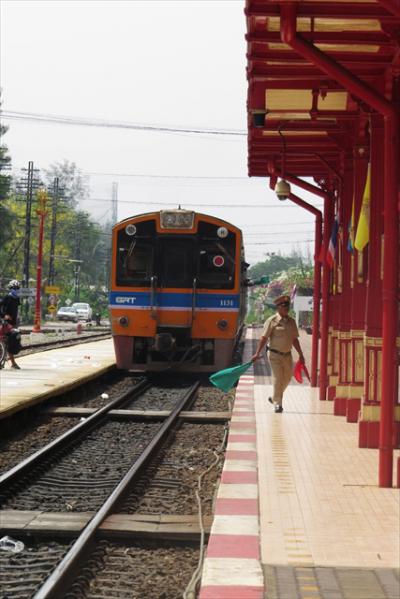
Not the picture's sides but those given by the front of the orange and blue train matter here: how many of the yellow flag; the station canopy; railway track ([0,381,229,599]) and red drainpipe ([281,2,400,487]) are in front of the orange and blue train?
4

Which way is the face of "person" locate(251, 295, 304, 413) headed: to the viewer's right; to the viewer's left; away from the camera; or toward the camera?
toward the camera

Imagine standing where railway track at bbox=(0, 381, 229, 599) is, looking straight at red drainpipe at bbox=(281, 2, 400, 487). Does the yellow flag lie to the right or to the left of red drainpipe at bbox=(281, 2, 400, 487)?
left

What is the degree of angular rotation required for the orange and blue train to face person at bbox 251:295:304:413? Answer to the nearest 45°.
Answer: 0° — it already faces them

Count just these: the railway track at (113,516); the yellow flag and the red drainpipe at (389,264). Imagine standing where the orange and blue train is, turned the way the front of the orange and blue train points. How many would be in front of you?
3

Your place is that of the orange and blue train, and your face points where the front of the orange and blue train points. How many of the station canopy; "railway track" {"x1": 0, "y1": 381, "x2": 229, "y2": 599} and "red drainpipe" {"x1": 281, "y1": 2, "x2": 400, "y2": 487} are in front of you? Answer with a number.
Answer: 3

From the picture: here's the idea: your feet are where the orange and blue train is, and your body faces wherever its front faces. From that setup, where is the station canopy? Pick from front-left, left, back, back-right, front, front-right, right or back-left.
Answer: front

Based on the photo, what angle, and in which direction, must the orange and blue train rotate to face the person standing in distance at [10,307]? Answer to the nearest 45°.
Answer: approximately 90° to its right

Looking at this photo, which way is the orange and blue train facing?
toward the camera

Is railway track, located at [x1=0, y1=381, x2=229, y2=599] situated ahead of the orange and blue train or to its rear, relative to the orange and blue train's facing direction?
ahead

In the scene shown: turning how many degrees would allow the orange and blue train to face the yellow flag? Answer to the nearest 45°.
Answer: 0° — it already faces it

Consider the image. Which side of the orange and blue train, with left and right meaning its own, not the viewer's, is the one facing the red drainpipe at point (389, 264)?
front

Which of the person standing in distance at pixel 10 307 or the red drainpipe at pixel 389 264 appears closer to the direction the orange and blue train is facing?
the red drainpipe
